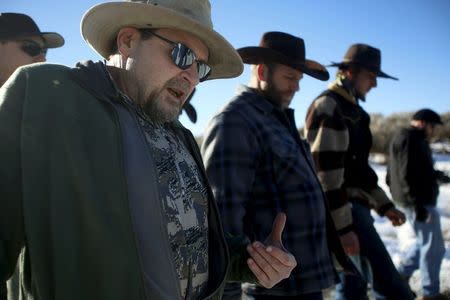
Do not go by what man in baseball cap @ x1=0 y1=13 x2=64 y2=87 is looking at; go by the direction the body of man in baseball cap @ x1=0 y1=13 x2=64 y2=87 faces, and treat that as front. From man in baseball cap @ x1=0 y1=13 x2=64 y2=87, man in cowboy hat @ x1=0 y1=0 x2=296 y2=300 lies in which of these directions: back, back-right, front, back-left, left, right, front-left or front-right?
right

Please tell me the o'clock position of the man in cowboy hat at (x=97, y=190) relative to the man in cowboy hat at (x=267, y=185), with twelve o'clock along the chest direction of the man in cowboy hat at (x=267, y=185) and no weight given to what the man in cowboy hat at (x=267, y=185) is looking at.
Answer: the man in cowboy hat at (x=97, y=190) is roughly at 2 o'clock from the man in cowboy hat at (x=267, y=185).

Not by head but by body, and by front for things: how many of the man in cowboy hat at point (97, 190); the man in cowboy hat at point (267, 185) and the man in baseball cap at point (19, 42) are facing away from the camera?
0

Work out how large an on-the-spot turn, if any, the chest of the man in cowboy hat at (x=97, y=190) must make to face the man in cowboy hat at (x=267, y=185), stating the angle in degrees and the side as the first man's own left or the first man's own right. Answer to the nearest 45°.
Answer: approximately 90° to the first man's own left

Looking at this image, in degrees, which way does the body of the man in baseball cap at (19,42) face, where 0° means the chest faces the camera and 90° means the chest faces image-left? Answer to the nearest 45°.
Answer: approximately 270°

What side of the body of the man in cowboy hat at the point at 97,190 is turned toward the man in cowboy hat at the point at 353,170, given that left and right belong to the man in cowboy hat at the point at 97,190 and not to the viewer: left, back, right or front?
left

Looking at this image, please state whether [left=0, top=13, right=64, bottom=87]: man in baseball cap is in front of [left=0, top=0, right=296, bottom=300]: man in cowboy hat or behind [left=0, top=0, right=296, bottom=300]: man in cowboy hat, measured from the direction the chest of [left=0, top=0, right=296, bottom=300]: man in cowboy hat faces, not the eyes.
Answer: behind

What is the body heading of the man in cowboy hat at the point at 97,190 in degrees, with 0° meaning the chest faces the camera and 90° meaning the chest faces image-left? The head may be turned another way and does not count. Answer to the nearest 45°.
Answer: approximately 315°

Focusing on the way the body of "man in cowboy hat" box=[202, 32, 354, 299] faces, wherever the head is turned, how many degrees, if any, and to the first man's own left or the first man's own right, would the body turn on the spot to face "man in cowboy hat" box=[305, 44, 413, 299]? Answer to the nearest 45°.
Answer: approximately 90° to the first man's own left
